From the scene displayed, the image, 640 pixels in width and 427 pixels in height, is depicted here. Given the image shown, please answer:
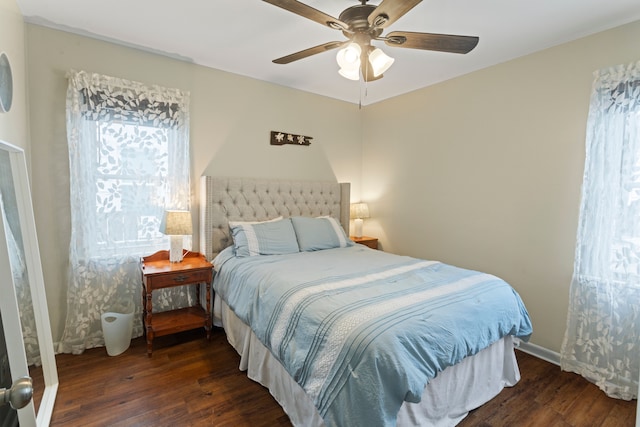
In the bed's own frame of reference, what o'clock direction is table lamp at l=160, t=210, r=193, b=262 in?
The table lamp is roughly at 5 o'clock from the bed.

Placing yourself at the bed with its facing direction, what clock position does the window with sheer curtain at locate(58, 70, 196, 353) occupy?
The window with sheer curtain is roughly at 5 o'clock from the bed.

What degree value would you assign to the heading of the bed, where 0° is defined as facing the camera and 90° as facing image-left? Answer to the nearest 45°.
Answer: approximately 315°

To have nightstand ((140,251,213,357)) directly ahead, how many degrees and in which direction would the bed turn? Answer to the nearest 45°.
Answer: approximately 135° to its right

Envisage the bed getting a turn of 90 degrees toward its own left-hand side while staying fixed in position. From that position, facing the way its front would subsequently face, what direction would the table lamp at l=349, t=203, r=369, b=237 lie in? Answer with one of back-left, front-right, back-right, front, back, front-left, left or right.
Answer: front-left

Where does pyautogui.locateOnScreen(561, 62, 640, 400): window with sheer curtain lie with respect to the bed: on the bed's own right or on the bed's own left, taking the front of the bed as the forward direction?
on the bed's own left

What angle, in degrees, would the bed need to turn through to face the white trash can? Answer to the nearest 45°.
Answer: approximately 135° to its right
